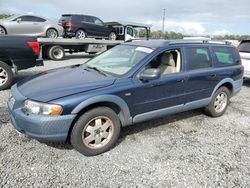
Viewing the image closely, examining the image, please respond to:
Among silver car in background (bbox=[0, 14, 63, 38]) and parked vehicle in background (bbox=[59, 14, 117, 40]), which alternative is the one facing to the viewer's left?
the silver car in background

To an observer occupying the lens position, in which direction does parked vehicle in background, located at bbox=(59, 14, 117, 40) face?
facing away from the viewer and to the right of the viewer

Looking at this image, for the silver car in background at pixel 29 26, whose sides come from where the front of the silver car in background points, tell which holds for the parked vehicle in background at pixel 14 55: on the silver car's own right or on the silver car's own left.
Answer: on the silver car's own left

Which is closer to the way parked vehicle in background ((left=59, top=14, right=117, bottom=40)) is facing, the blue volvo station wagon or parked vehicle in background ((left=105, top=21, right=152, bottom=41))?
the parked vehicle in background

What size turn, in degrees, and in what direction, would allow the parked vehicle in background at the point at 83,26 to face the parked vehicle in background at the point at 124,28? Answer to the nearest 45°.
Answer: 0° — it already faces it

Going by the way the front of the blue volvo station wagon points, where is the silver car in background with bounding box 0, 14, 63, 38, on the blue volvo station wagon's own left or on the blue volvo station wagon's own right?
on the blue volvo station wagon's own right

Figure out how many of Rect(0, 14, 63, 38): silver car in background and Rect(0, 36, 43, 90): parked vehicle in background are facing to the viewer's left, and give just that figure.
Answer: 2

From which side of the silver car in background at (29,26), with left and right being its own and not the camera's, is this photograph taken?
left

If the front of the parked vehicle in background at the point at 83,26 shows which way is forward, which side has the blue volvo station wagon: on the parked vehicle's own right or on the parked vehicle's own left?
on the parked vehicle's own right

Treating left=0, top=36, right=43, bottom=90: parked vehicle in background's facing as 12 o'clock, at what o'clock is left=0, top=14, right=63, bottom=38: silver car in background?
The silver car in background is roughly at 3 o'clock from the parked vehicle in background.

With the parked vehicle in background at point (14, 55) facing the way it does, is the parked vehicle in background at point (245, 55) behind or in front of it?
behind

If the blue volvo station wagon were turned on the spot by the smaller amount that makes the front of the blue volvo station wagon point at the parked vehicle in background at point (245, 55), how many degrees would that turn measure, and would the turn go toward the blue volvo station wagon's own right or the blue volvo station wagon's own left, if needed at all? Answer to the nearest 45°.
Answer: approximately 180°

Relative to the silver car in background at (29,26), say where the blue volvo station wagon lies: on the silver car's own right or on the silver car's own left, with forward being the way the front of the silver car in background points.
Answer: on the silver car's own left
